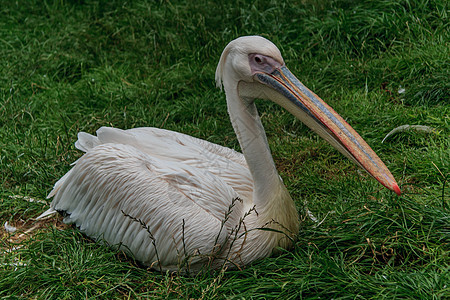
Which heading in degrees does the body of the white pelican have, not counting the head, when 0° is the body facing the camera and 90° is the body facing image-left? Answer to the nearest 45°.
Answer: approximately 270°
